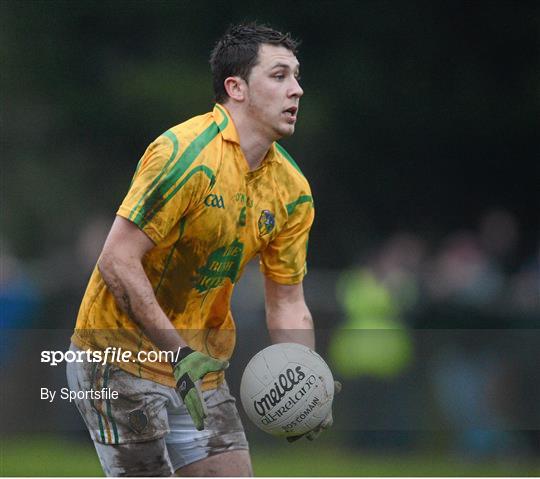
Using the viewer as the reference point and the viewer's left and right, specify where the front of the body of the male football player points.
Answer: facing the viewer and to the right of the viewer
